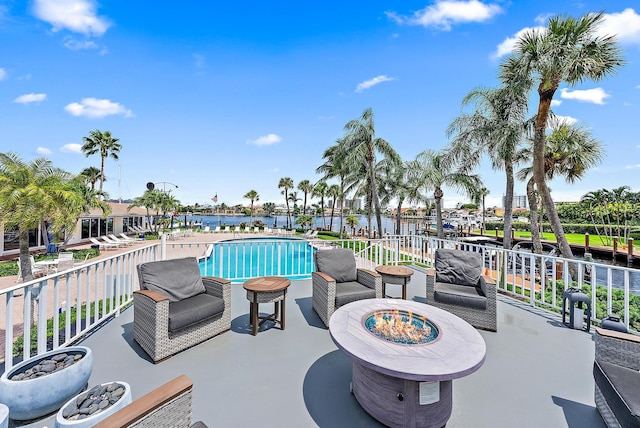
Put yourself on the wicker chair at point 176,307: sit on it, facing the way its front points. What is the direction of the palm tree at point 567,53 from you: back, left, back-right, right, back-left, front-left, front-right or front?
front-left

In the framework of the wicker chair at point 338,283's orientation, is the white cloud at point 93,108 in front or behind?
behind

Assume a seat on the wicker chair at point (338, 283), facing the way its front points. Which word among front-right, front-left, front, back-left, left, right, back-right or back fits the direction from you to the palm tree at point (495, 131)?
left

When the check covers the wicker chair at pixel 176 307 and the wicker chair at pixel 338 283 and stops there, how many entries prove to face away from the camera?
0

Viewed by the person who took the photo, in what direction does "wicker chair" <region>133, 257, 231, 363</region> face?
facing the viewer and to the right of the viewer

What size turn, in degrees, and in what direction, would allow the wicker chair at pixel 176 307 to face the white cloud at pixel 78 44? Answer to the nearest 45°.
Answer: approximately 135° to its left

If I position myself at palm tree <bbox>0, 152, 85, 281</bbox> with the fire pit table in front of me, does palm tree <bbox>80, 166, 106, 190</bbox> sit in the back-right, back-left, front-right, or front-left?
back-left

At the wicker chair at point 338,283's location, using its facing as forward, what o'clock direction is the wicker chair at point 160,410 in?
the wicker chair at point 160,410 is roughly at 2 o'clock from the wicker chair at point 338,283.

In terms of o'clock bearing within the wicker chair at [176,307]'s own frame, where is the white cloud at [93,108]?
The white cloud is roughly at 7 o'clock from the wicker chair.

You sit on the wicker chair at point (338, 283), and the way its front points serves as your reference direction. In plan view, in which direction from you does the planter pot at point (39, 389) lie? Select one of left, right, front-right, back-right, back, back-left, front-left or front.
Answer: right

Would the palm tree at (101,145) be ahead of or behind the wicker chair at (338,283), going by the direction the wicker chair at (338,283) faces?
behind

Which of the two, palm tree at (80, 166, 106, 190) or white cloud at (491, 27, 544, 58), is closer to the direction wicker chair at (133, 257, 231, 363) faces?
the white cloud

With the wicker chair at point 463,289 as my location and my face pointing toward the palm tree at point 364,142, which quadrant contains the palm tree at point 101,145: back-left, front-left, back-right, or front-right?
front-left

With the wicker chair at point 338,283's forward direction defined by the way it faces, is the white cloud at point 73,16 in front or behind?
behind

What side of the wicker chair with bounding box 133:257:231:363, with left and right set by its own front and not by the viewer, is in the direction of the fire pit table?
front

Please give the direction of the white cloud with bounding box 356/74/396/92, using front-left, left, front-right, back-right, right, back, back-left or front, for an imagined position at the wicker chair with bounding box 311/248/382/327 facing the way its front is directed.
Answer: back-left
